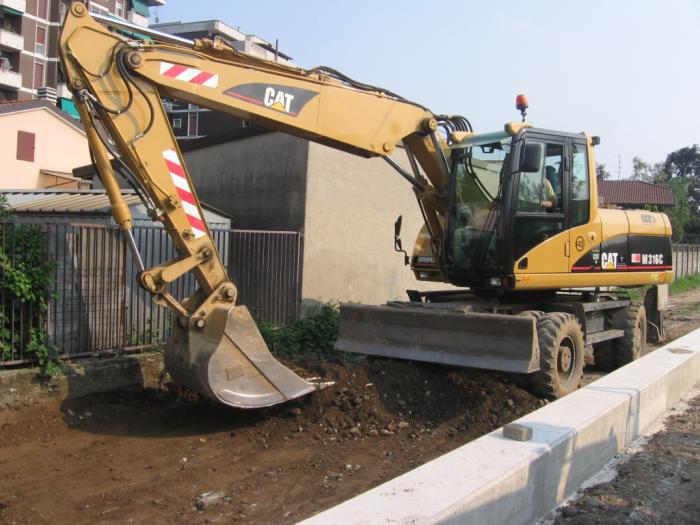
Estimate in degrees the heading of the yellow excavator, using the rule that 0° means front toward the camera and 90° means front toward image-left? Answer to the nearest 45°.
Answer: approximately 45°

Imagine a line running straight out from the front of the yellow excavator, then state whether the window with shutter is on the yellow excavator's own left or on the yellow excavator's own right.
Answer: on the yellow excavator's own right

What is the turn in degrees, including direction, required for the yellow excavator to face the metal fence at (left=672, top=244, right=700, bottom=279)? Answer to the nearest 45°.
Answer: approximately 180°

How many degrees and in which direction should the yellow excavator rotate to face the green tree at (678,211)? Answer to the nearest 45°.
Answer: approximately 180°

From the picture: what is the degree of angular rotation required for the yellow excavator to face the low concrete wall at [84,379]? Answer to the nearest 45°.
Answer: approximately 45° to its right

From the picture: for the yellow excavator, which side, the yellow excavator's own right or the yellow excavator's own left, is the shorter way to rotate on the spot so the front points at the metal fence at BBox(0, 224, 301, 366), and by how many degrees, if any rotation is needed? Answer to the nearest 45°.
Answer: approximately 45° to the yellow excavator's own right

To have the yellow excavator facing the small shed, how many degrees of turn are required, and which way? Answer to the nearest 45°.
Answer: approximately 45° to its right
